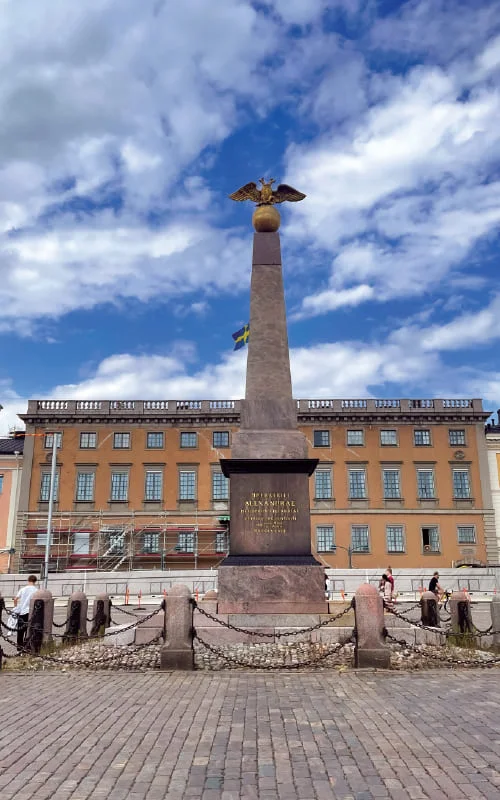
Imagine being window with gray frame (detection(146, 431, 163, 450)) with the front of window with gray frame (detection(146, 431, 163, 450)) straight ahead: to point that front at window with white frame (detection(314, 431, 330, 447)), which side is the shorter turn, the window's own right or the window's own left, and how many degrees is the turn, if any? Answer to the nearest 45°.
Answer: approximately 90° to the window's own left

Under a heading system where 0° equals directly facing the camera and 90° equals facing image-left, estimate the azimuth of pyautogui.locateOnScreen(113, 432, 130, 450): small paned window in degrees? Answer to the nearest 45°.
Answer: approximately 0°

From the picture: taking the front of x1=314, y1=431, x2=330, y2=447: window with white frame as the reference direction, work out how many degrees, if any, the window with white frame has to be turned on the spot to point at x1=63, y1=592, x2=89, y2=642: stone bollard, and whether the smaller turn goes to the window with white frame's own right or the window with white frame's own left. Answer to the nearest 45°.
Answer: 0° — it already faces it

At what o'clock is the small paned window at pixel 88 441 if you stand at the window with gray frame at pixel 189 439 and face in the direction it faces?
the small paned window at pixel 88 441 is roughly at 3 o'clock from the window with gray frame at pixel 189 439.

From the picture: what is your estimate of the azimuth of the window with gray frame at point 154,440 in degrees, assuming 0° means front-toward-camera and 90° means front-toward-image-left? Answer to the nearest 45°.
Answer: approximately 0°

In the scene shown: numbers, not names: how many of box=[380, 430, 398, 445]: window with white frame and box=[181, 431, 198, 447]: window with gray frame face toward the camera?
2

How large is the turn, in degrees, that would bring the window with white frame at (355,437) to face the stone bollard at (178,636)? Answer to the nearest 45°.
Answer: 0° — it already faces it
